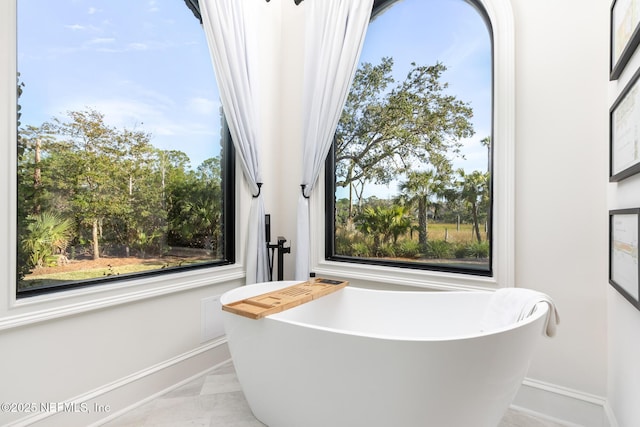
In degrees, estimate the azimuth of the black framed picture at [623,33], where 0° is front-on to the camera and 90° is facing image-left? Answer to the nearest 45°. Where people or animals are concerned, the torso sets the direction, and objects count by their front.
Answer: approximately 90°

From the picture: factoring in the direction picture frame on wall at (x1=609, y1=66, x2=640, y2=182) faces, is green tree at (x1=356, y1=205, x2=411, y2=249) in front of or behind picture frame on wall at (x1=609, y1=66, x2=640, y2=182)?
in front

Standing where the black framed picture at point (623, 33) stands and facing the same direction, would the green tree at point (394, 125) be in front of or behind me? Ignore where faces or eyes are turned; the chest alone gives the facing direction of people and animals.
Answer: in front

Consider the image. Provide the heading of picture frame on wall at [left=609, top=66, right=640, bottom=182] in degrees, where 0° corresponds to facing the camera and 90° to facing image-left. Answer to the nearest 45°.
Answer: approximately 90°

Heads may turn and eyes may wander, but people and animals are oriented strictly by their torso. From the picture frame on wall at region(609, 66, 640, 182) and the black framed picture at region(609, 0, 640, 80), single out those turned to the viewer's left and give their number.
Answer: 2
